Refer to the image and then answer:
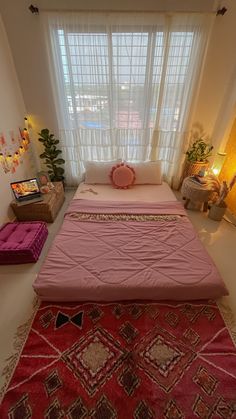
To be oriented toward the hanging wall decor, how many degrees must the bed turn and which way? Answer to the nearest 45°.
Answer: approximately 135° to its right

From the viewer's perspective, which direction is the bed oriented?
toward the camera

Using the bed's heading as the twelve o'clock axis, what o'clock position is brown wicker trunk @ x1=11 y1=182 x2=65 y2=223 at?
The brown wicker trunk is roughly at 4 o'clock from the bed.

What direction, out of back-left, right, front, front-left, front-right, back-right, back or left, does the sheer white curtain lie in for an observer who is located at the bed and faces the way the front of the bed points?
back

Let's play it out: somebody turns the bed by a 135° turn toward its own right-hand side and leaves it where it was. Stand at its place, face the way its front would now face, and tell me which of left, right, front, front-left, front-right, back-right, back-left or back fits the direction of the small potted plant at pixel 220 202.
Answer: right

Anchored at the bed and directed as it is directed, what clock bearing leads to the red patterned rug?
The red patterned rug is roughly at 12 o'clock from the bed.

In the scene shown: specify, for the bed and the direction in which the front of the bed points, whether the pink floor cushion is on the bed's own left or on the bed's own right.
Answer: on the bed's own right

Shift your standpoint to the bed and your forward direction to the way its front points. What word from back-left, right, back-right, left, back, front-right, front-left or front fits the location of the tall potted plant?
back-right

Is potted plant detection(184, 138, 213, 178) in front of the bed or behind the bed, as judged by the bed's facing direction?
behind
